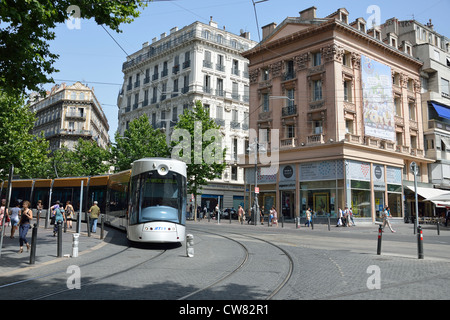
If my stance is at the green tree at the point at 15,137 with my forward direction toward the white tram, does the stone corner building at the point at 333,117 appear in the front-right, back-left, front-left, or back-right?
front-left

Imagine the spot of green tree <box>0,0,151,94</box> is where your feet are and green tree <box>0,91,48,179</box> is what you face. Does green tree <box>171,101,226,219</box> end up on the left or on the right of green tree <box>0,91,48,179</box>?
right

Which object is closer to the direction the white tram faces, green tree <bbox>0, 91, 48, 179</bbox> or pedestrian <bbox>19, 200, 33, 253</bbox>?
the pedestrian

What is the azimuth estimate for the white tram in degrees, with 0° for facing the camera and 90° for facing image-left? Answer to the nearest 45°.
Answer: approximately 0°

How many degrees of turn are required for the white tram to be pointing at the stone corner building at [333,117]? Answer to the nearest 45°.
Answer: approximately 135° to its left

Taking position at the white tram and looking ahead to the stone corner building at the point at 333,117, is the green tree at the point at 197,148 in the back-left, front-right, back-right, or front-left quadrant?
front-left

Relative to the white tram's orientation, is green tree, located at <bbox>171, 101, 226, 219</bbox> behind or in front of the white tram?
behind

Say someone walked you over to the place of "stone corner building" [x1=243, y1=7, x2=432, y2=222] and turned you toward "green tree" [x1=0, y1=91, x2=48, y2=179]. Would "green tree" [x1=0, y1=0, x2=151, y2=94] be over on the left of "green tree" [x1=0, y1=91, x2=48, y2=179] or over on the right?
left

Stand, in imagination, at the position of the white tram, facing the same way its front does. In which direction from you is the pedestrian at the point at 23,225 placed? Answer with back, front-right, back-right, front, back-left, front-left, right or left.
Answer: right
